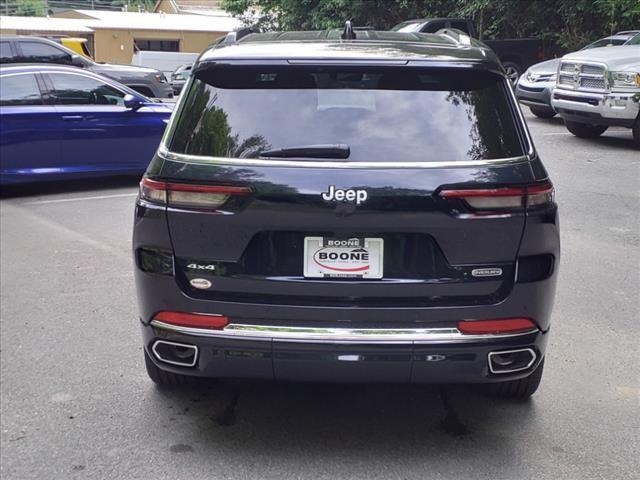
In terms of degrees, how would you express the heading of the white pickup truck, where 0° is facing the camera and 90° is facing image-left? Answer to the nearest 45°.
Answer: approximately 45°

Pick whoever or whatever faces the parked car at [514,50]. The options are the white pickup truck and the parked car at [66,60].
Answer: the parked car at [66,60]

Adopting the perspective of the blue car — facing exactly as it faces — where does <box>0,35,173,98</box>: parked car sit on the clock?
The parked car is roughly at 9 o'clock from the blue car.

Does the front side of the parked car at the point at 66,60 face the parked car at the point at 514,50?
yes

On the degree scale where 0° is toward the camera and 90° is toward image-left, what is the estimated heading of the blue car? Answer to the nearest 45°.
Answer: approximately 270°

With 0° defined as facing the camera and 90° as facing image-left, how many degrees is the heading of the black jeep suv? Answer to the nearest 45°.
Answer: approximately 180°

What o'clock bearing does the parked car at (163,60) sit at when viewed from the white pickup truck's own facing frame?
The parked car is roughly at 3 o'clock from the white pickup truck.

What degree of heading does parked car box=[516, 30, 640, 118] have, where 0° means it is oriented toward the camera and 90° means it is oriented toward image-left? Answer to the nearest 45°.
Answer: approximately 45°

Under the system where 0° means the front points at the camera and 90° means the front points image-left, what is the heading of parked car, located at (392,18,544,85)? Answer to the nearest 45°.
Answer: approximately 90°

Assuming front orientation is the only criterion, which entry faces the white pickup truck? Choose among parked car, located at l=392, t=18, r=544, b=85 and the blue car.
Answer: the blue car

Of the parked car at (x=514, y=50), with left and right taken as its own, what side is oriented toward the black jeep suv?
left

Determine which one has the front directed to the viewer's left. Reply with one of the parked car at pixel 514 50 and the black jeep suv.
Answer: the parked car

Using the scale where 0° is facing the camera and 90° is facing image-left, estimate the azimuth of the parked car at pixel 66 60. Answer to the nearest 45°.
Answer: approximately 270°

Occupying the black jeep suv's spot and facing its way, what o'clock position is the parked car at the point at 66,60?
The parked car is roughly at 11 o'clock from the black jeep suv.
